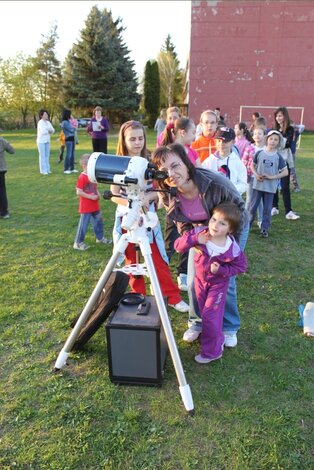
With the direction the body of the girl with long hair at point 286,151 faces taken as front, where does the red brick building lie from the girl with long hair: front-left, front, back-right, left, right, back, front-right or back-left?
back-right

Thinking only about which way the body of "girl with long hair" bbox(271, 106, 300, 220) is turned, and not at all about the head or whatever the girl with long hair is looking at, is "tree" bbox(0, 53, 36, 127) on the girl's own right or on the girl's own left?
on the girl's own right

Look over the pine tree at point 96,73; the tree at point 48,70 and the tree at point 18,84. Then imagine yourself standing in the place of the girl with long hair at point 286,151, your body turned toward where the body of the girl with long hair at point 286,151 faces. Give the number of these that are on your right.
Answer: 3

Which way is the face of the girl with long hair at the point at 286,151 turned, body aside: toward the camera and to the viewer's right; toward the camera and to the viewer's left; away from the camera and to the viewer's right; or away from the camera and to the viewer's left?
toward the camera and to the viewer's left

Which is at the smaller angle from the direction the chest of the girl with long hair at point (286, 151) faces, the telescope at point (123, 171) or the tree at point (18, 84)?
the telescope

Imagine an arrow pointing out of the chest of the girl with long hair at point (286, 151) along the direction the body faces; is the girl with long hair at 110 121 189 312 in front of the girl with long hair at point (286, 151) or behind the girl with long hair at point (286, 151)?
in front

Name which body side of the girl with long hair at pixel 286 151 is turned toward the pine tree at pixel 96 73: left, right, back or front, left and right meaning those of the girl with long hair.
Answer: right

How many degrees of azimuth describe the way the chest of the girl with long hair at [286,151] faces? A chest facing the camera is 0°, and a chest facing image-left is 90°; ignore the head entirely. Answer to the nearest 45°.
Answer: approximately 45°

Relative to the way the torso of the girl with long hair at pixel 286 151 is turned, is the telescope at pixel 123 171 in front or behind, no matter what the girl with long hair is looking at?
in front
